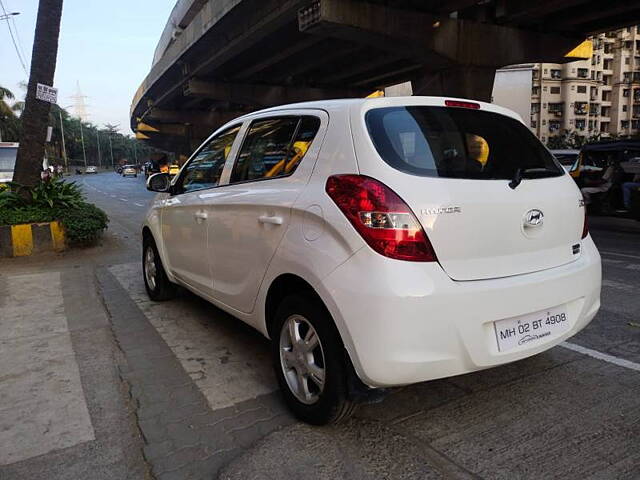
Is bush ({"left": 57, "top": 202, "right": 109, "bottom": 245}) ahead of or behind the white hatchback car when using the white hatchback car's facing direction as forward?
ahead

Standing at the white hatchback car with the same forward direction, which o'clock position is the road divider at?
The road divider is roughly at 12 o'clock from the white hatchback car.

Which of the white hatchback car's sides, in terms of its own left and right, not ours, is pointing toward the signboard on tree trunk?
front

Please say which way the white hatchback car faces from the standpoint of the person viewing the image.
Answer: facing away from the viewer and to the left of the viewer

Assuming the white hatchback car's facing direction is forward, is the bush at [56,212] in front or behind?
in front
